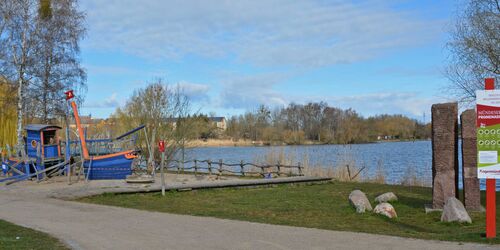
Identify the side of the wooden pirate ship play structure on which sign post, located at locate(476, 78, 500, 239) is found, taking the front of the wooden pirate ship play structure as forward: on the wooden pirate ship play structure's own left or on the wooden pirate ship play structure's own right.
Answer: on the wooden pirate ship play structure's own right

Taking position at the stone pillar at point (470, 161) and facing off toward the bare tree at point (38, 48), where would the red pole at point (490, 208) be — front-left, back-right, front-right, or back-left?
back-left

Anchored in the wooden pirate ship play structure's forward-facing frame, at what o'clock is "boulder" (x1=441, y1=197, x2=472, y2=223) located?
The boulder is roughly at 2 o'clock from the wooden pirate ship play structure.

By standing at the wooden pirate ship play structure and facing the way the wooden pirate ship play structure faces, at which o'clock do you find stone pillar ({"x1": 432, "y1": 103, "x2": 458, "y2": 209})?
The stone pillar is roughly at 2 o'clock from the wooden pirate ship play structure.

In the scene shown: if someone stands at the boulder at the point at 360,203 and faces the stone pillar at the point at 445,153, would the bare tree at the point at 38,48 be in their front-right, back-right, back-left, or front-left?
back-left

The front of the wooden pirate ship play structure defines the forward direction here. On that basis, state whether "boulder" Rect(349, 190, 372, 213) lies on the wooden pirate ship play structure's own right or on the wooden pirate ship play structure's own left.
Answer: on the wooden pirate ship play structure's own right

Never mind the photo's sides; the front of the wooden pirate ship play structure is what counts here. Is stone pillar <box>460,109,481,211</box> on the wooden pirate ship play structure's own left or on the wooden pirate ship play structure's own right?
on the wooden pirate ship play structure's own right

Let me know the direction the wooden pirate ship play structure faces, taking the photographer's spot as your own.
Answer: facing to the right of the viewer
